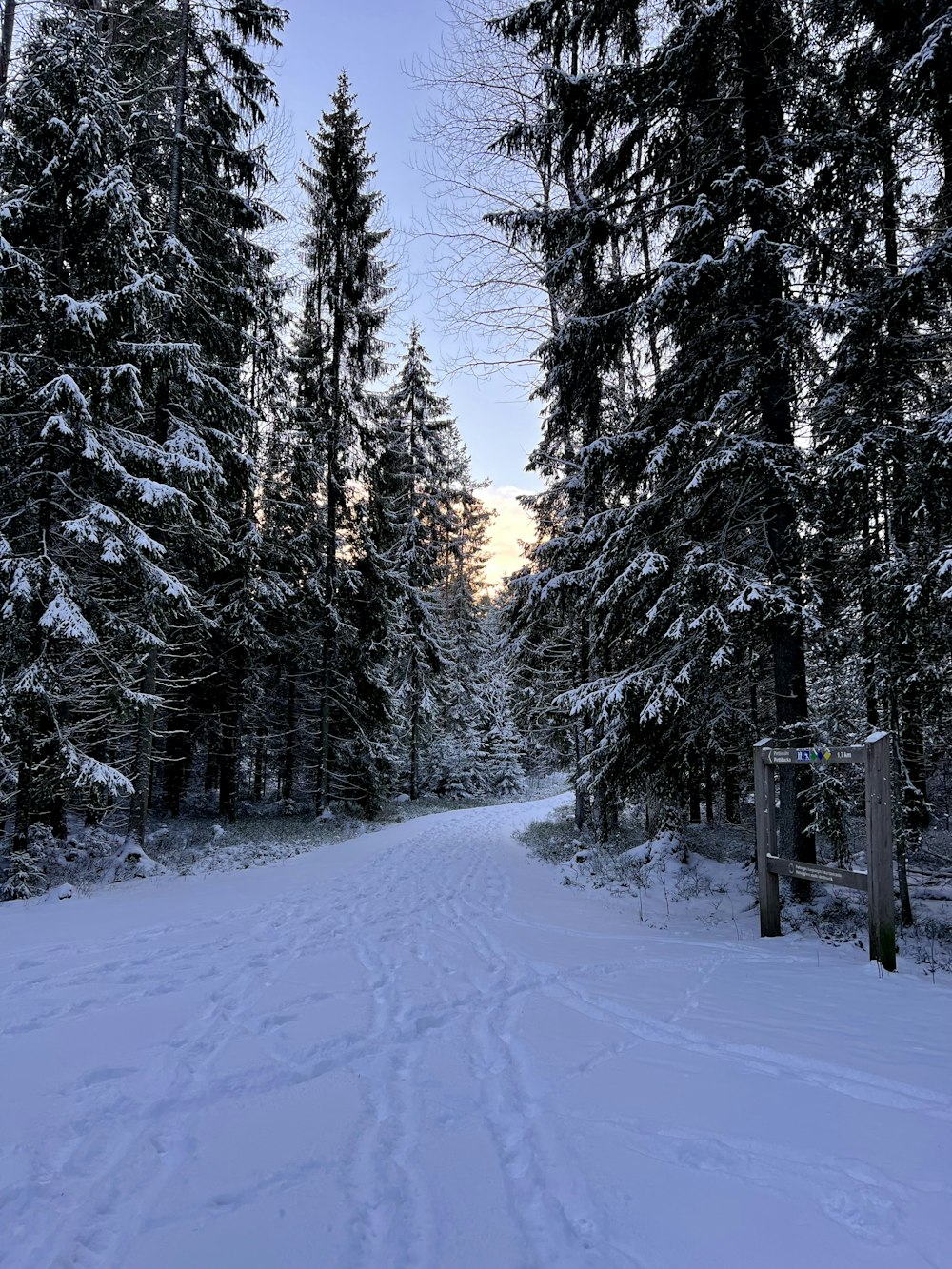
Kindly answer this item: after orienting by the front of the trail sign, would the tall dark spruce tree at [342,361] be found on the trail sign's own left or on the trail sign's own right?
on the trail sign's own right

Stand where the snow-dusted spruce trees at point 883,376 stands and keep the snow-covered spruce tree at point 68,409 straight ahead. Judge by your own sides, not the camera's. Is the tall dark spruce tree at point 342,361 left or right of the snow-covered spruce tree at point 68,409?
right

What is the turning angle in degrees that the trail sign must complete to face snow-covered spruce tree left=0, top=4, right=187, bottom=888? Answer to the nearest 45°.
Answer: approximately 45° to its right

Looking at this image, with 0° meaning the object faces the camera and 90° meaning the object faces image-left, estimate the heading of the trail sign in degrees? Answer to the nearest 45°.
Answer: approximately 45°

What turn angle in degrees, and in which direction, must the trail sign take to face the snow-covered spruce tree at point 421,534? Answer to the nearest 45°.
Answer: approximately 90° to its right

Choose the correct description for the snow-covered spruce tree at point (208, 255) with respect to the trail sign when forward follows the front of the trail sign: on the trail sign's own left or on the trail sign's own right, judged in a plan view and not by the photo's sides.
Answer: on the trail sign's own right
